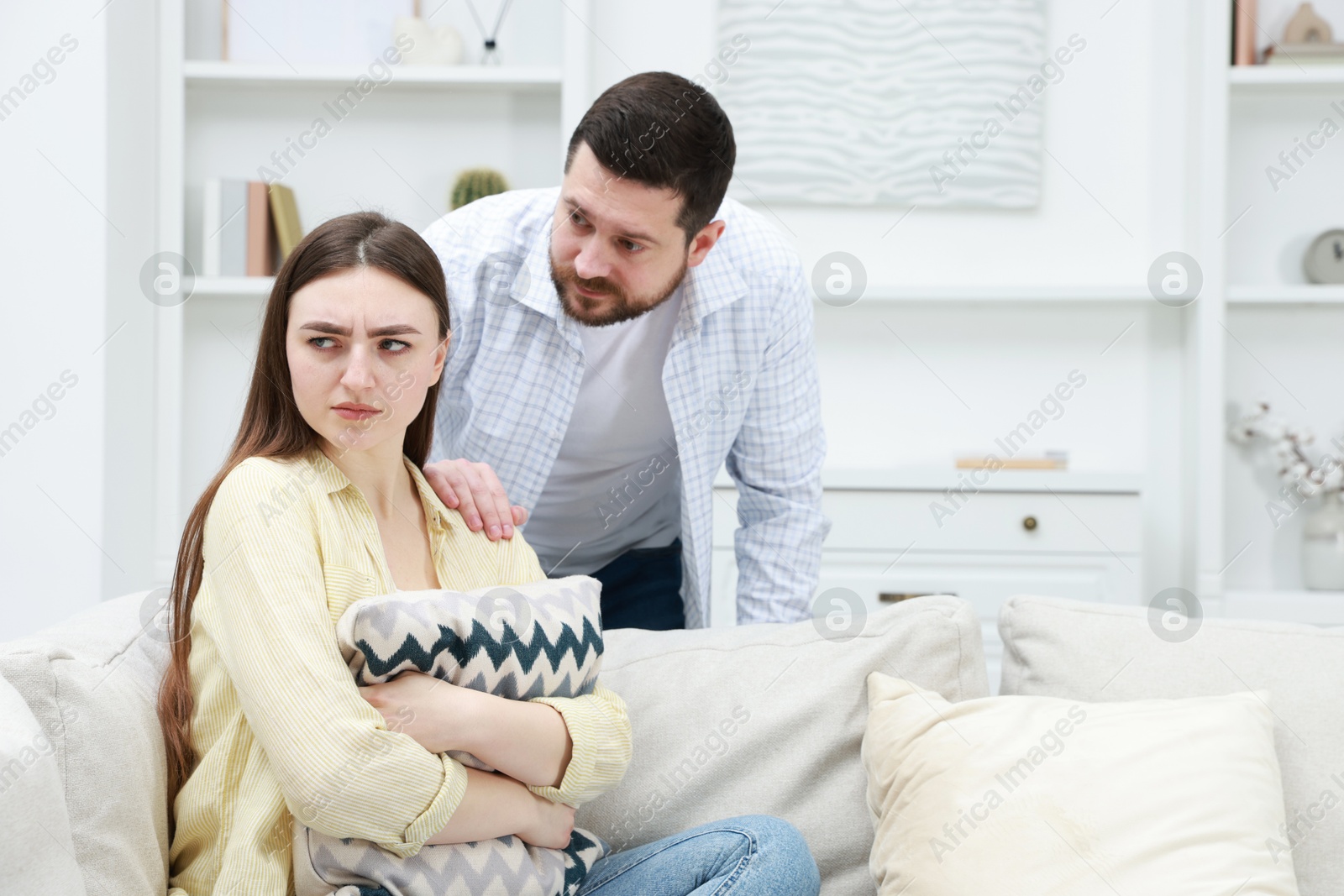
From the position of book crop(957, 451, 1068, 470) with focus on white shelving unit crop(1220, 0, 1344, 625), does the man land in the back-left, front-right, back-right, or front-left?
back-right

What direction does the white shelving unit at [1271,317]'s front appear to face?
toward the camera

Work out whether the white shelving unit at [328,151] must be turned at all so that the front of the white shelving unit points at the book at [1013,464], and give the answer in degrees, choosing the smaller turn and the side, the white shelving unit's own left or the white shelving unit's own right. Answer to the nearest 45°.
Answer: approximately 45° to the white shelving unit's own left

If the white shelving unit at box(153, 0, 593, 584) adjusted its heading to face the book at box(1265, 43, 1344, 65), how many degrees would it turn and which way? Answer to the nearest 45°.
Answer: approximately 90° to its left

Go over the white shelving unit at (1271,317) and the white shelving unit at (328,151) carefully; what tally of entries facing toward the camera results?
2

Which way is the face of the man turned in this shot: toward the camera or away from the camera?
toward the camera

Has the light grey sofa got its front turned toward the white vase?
no

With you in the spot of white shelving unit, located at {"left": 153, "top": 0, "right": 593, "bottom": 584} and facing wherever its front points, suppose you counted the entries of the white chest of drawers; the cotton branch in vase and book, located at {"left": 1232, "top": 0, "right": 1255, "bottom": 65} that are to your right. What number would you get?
0

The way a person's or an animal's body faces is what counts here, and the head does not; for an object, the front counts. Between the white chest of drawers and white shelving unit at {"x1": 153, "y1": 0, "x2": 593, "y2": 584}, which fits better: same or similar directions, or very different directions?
same or similar directions

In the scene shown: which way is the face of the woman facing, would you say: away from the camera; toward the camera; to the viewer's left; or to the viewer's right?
toward the camera

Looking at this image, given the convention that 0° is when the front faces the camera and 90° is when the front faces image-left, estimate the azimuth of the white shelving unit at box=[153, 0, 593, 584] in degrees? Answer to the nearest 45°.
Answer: approximately 0°

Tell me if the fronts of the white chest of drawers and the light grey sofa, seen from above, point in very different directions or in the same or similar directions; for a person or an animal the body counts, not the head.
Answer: same or similar directions

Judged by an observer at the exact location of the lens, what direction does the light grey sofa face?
facing the viewer

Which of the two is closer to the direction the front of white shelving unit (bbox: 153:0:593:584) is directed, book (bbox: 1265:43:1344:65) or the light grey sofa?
the light grey sofa
